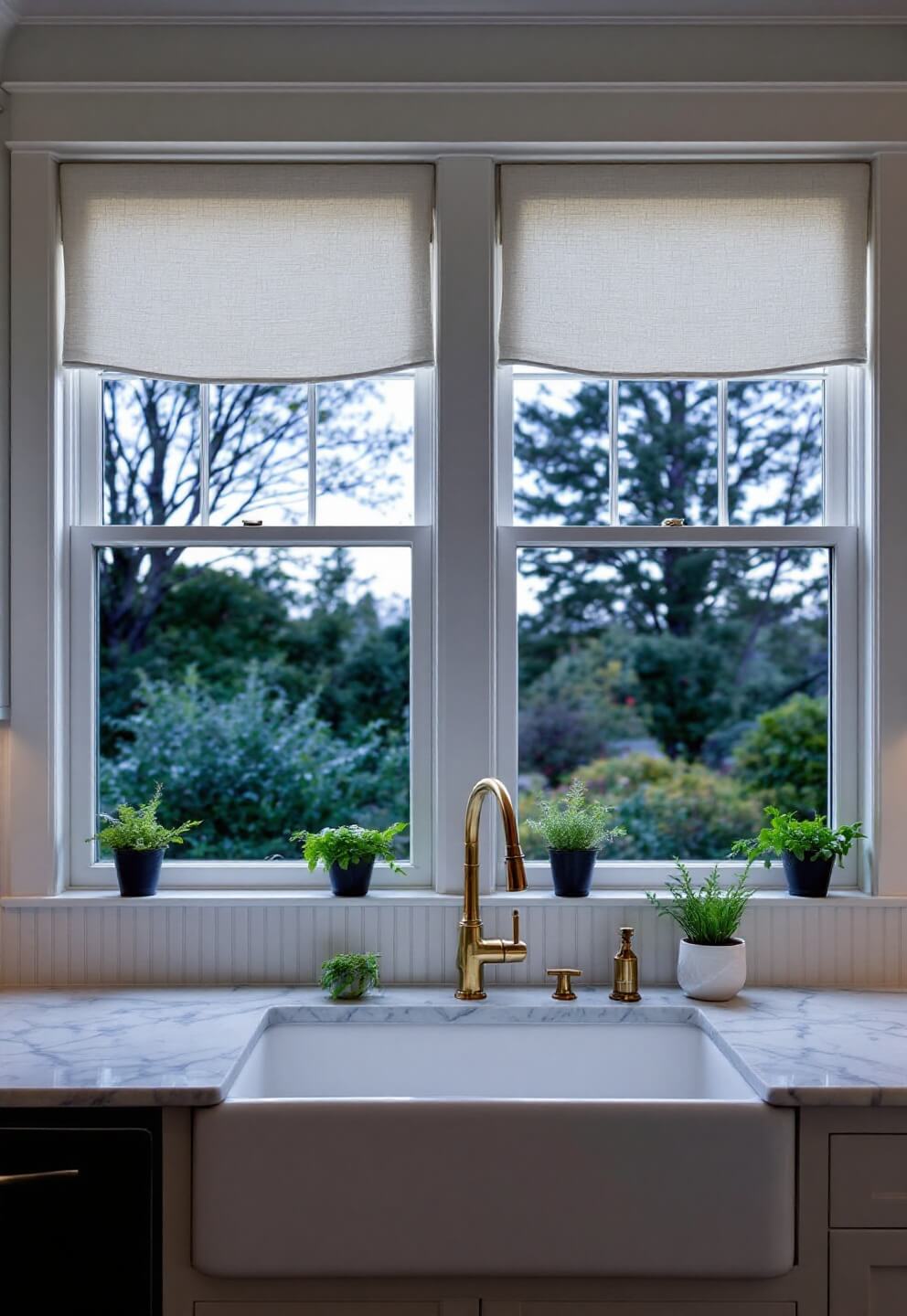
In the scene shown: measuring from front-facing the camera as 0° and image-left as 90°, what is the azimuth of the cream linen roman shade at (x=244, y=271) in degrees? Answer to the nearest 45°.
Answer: approximately 0°

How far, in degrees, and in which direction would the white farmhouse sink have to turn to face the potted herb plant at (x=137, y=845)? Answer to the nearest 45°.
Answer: approximately 135° to its right

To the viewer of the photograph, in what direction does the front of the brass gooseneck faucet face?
facing the viewer and to the right of the viewer

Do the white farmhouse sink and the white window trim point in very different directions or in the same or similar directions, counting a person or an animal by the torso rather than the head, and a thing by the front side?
same or similar directions

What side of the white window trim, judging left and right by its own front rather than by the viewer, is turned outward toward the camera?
front

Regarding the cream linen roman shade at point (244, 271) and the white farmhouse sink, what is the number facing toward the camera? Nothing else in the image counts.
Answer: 2

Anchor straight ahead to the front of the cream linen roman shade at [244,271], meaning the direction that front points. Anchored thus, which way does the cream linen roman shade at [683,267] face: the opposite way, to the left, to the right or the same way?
the same way

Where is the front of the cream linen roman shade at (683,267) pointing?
toward the camera
